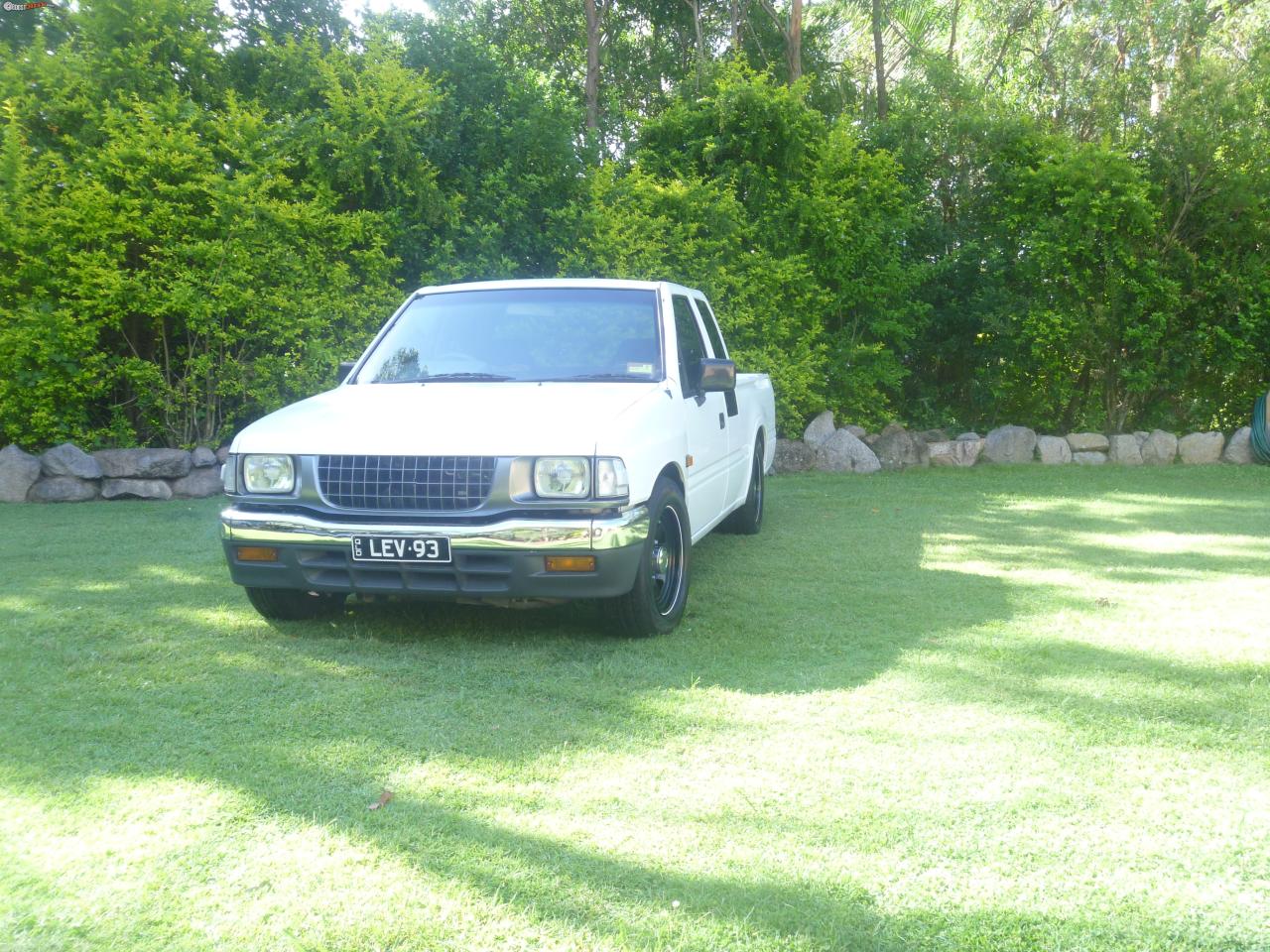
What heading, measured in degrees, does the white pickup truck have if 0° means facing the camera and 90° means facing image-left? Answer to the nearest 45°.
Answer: approximately 45°

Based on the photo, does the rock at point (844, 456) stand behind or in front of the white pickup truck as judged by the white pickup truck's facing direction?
behind

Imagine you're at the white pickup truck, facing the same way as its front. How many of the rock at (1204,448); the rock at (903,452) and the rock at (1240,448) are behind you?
3

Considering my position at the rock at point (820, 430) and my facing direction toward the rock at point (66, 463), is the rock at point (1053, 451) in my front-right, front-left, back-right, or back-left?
back-left

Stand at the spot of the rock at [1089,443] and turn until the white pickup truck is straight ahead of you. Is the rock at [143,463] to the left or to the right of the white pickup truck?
right

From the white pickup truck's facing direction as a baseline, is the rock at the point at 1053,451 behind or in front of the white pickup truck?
behind

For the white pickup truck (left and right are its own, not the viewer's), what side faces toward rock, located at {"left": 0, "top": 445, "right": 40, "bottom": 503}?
right

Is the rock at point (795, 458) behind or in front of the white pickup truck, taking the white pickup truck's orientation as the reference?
behind

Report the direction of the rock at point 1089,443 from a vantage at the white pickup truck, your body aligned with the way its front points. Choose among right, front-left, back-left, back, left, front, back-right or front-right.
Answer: back

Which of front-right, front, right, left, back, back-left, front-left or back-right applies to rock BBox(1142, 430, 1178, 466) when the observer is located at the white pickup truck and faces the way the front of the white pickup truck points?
back

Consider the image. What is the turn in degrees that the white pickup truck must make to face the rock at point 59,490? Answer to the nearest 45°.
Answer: approximately 90° to its right
